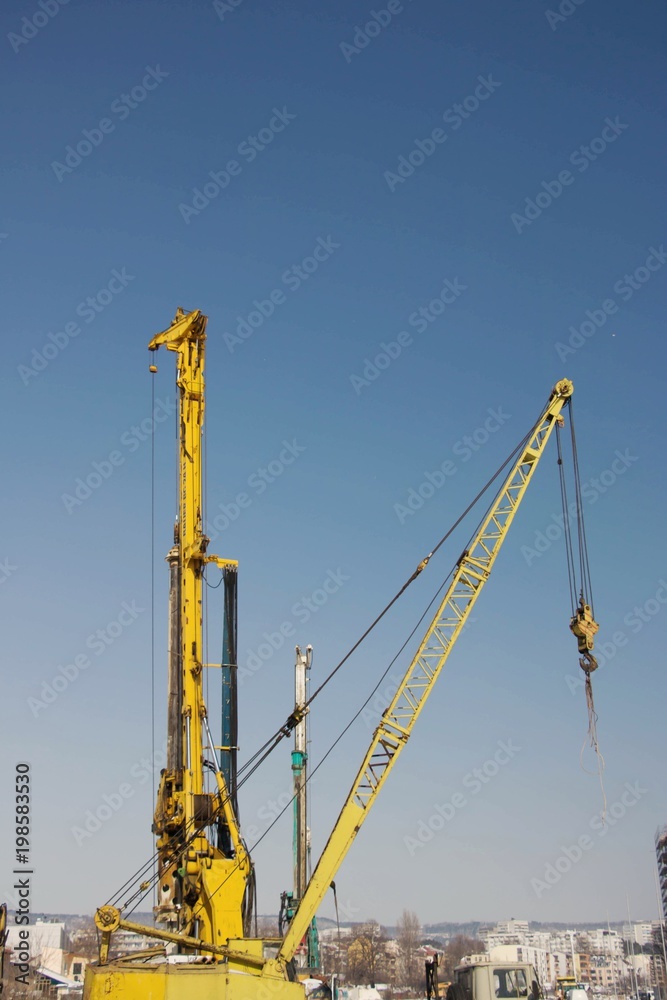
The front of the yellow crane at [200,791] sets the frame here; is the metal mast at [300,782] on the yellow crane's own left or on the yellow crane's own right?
on the yellow crane's own left

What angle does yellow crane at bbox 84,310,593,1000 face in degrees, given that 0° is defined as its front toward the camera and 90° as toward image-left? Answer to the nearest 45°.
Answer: approximately 270°
